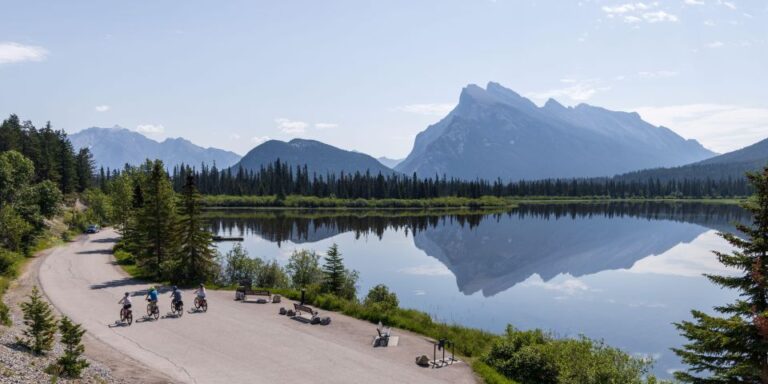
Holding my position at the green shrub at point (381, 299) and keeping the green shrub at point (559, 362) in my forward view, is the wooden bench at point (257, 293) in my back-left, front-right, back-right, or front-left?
back-right

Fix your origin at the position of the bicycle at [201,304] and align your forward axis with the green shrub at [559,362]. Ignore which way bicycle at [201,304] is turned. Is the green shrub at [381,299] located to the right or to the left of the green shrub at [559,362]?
left
